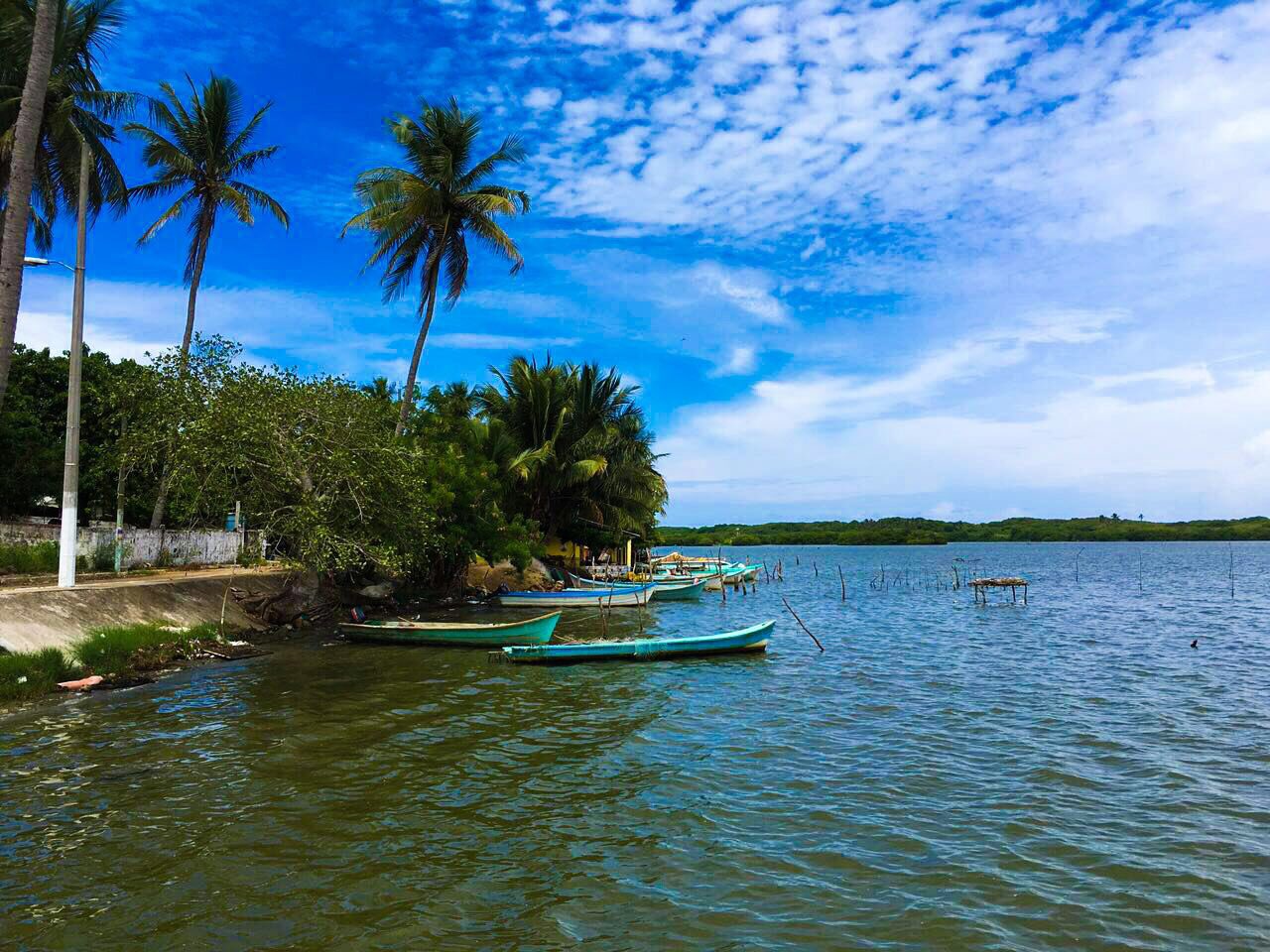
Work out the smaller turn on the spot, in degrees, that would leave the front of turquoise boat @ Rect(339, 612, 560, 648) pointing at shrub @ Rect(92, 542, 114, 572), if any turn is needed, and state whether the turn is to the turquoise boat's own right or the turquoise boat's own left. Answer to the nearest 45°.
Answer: approximately 180°

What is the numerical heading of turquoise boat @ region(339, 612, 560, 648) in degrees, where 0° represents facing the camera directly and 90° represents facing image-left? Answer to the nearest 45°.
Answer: approximately 270°

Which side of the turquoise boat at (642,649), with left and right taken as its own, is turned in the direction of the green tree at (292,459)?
back

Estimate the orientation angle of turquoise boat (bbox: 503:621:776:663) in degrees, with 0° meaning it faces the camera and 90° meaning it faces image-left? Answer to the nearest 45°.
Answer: approximately 270°

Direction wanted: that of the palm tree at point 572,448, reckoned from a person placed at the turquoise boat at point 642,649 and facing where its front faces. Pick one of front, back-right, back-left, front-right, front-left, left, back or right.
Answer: left

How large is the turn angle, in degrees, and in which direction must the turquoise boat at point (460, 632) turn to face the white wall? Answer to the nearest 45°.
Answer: approximately 135° to its left
